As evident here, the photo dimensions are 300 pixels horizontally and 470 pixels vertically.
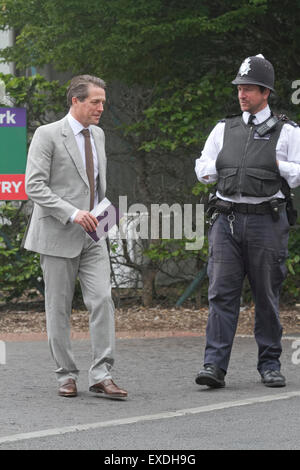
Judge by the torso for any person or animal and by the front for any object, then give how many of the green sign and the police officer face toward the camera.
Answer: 2

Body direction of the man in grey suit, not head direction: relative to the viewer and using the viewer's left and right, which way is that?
facing the viewer and to the right of the viewer

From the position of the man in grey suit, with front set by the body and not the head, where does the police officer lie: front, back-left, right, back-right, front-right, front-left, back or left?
front-left

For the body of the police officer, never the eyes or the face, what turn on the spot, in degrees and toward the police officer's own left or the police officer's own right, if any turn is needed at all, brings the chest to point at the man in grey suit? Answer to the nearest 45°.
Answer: approximately 90° to the police officer's own right

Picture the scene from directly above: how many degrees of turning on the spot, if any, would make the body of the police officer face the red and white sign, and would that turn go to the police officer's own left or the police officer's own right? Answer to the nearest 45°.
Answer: approximately 135° to the police officer's own right

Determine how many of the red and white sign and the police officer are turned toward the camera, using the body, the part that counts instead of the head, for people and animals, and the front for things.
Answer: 2

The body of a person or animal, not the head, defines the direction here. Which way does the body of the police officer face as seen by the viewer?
toward the camera

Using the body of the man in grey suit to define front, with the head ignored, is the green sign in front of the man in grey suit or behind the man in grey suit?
behind

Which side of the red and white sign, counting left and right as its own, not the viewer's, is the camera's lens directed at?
front

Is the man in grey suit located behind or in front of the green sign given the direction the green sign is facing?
in front
